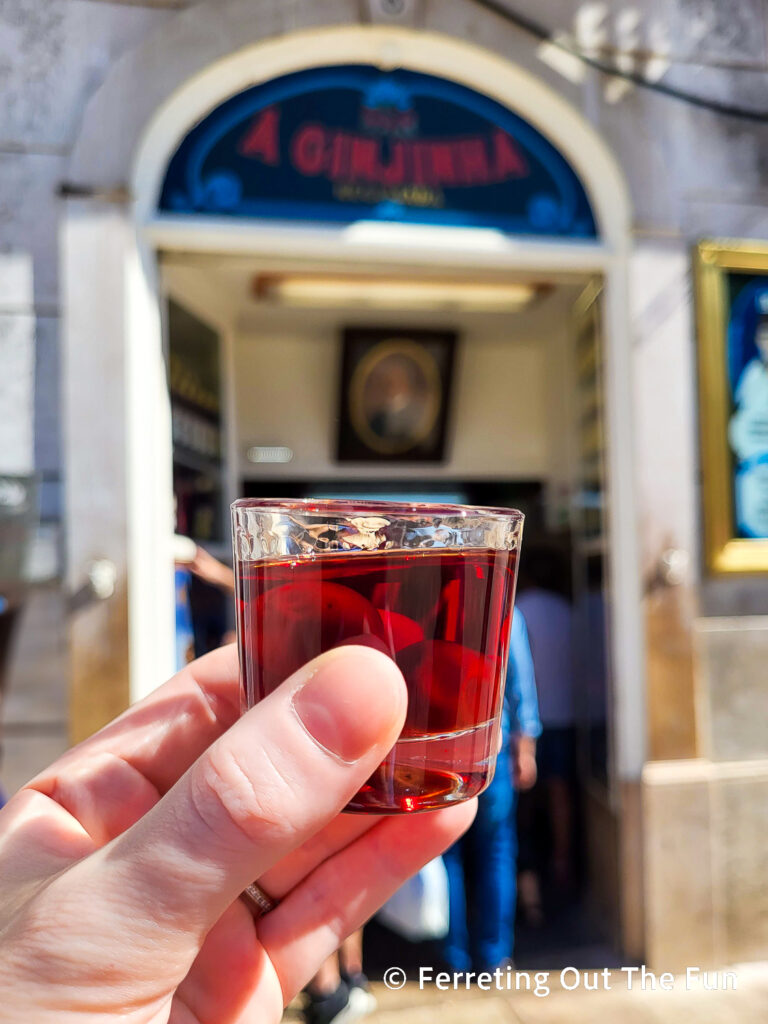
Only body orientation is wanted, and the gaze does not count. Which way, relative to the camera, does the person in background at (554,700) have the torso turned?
away from the camera

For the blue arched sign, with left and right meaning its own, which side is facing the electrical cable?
left

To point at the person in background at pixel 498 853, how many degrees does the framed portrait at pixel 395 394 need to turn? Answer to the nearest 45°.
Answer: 0° — it already faces them

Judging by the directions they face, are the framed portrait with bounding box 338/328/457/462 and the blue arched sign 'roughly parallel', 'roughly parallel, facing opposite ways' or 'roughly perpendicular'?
roughly parallel

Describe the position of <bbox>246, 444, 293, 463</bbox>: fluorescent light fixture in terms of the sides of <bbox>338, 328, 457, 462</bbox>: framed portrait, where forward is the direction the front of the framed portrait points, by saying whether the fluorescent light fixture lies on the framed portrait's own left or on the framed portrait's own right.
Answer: on the framed portrait's own right

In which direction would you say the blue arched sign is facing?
toward the camera

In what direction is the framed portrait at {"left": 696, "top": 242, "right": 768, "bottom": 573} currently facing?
toward the camera

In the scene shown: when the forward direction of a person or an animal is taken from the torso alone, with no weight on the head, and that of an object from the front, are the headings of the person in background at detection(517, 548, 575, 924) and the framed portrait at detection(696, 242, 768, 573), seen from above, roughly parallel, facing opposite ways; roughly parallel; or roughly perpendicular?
roughly parallel, facing opposite ways

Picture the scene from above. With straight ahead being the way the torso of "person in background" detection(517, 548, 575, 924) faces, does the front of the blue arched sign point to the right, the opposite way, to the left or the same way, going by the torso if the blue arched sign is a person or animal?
the opposite way

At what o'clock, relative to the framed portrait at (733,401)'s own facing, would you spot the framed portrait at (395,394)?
the framed portrait at (395,394) is roughly at 4 o'clock from the framed portrait at (733,401).

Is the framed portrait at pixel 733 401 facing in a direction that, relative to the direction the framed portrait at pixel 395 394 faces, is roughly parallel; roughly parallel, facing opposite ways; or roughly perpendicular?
roughly parallel

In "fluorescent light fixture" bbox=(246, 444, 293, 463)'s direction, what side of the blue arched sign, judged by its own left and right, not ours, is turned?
back

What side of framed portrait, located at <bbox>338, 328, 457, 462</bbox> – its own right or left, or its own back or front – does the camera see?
front

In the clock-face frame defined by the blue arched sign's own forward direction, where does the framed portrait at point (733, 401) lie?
The framed portrait is roughly at 9 o'clock from the blue arched sign.

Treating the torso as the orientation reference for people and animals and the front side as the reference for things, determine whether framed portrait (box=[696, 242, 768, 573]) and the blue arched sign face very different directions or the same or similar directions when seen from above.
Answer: same or similar directions

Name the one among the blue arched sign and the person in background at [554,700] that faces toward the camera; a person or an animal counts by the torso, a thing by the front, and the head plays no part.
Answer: the blue arched sign
